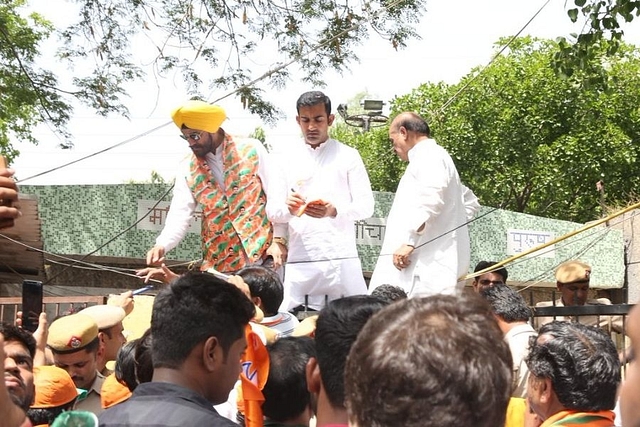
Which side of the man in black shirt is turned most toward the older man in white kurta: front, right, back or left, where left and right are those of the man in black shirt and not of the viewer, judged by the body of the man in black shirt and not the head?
front

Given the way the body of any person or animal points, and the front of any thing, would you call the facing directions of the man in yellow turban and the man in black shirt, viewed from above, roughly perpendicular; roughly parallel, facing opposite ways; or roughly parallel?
roughly parallel, facing opposite ways

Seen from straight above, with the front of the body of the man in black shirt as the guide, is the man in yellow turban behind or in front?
in front

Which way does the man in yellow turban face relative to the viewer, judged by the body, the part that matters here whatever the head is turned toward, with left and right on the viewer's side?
facing the viewer and to the left of the viewer

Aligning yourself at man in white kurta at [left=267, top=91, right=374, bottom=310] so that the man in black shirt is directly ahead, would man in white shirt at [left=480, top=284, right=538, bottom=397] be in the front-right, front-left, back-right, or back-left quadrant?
front-left

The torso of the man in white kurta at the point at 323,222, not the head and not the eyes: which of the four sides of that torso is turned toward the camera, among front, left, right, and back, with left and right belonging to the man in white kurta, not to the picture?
front

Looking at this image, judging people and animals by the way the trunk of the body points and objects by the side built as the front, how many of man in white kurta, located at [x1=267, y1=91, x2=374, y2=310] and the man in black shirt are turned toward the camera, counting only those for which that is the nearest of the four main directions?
1

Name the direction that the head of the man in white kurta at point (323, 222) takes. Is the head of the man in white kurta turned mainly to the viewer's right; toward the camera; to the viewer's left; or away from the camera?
toward the camera

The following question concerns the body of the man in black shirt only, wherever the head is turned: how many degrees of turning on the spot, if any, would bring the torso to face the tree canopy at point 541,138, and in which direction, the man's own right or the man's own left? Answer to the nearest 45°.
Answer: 0° — they already face it

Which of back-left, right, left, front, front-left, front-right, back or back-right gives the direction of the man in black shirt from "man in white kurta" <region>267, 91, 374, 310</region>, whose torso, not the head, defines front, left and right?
front

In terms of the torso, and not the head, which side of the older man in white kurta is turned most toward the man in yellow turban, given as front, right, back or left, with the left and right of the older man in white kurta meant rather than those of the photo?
front

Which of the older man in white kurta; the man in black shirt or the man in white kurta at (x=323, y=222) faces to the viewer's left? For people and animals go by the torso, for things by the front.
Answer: the older man in white kurta

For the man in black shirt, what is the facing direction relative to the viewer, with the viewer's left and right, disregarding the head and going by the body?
facing away from the viewer and to the right of the viewer

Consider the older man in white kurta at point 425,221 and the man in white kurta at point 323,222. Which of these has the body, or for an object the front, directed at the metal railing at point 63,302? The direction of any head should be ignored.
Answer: the older man in white kurta

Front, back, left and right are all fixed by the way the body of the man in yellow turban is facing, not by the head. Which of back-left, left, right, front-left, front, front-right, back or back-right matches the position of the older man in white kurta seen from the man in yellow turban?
back-left

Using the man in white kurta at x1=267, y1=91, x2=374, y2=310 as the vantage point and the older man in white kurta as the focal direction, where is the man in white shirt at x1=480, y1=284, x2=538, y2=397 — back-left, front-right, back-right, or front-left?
front-right

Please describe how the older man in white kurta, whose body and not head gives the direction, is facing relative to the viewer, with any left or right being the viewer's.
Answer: facing to the left of the viewer

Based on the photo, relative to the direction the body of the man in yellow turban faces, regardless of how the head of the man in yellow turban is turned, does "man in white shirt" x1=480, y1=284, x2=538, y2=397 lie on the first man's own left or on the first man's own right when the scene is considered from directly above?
on the first man's own left

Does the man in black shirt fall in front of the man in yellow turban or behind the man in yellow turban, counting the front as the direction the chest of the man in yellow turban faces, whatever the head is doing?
in front
